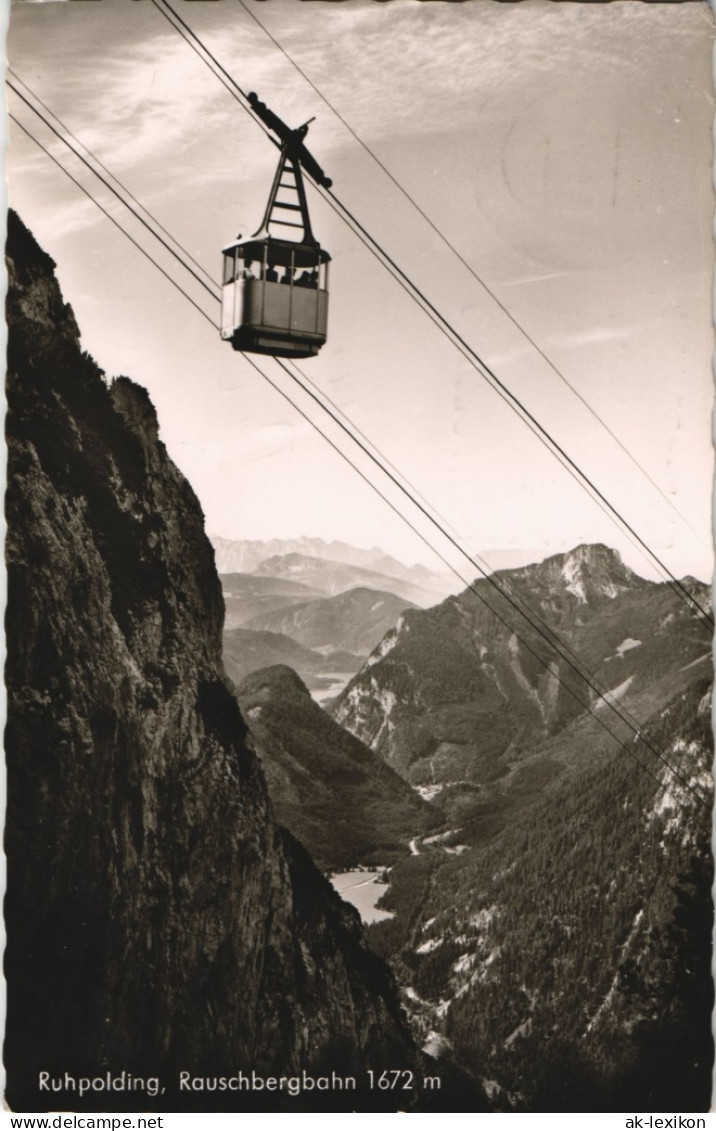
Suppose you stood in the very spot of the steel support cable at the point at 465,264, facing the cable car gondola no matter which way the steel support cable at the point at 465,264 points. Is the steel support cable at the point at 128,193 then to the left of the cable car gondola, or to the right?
right
